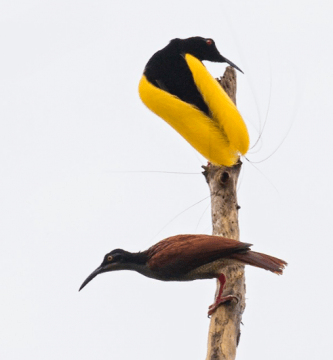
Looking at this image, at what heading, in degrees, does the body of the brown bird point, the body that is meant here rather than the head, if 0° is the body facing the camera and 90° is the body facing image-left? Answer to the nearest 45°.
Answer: approximately 90°
